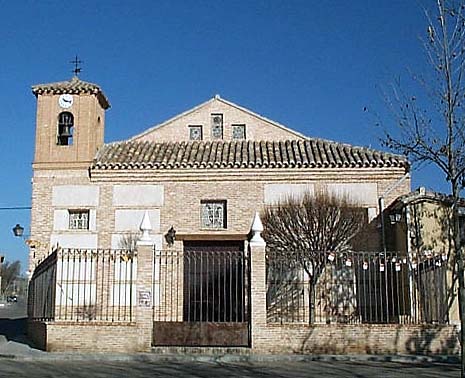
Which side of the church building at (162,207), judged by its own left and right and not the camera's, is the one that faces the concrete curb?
front

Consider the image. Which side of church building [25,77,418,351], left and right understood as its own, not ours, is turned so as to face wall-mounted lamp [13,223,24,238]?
right

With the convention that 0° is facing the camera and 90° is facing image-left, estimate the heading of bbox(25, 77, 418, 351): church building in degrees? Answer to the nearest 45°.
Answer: approximately 0°

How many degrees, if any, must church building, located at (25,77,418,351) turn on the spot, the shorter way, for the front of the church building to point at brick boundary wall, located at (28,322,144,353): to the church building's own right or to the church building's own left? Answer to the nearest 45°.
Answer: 0° — it already faces it

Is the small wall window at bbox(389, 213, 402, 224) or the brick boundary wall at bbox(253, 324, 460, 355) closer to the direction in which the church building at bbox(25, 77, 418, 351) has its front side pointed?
the brick boundary wall

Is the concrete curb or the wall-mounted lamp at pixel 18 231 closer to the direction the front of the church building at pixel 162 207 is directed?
the concrete curb

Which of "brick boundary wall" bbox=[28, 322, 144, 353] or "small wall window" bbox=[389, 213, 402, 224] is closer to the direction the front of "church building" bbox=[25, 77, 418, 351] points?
the brick boundary wall

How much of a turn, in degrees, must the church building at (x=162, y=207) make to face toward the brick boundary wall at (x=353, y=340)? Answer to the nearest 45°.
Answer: approximately 45° to its left
